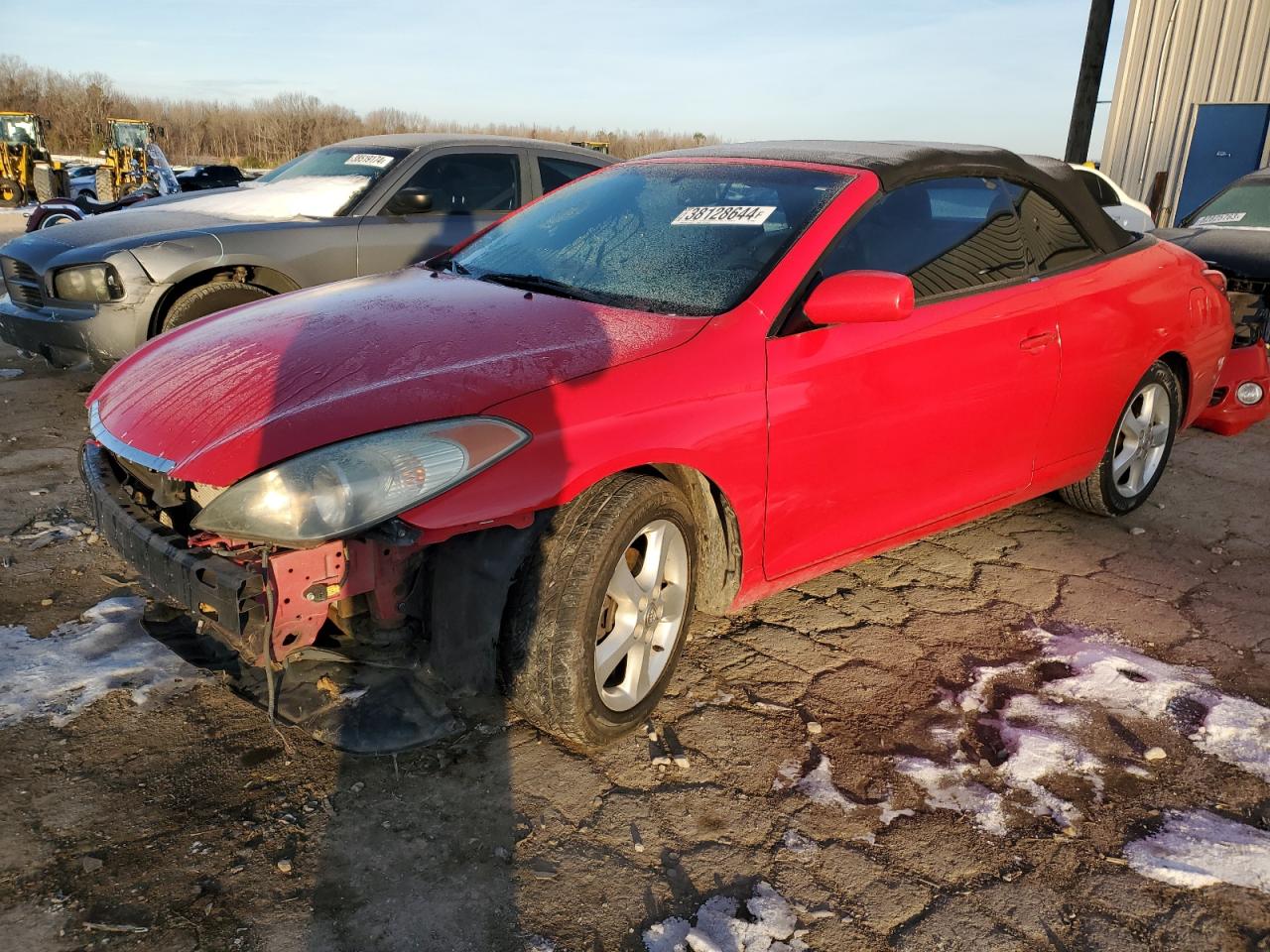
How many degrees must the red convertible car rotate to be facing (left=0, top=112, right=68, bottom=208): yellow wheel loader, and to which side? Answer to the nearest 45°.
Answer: approximately 90° to its right

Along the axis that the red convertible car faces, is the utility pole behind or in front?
behind

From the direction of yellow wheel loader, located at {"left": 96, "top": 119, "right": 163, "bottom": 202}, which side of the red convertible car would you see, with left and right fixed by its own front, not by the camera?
right

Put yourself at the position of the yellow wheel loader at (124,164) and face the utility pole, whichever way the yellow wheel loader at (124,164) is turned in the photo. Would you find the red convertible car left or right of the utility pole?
right

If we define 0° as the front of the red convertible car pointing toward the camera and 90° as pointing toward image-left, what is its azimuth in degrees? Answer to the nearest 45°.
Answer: approximately 45°
